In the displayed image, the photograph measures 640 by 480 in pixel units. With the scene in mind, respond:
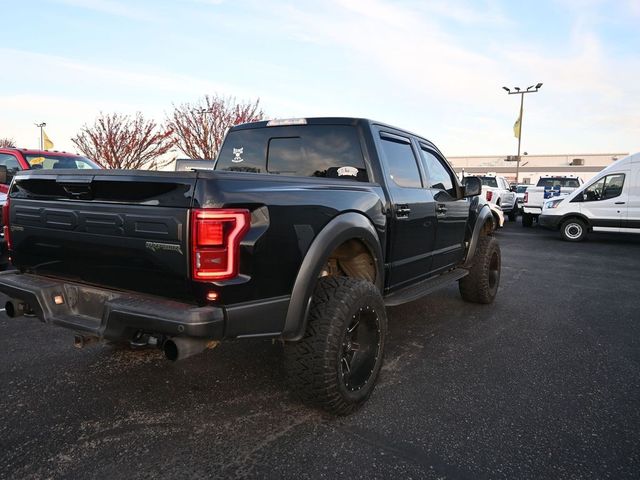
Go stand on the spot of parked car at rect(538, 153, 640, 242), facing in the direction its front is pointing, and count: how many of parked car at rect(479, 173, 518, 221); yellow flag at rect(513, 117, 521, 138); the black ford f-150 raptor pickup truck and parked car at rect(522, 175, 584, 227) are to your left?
1

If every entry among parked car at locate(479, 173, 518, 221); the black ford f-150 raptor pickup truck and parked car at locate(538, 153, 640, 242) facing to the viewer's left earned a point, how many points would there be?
1

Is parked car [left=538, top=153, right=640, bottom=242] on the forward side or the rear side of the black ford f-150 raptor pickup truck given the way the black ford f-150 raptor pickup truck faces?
on the forward side

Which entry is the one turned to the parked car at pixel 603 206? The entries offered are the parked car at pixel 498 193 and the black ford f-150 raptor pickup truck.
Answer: the black ford f-150 raptor pickup truck

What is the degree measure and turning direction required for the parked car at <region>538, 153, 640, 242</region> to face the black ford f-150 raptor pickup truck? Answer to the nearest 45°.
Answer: approximately 90° to its left

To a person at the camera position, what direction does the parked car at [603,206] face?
facing to the left of the viewer

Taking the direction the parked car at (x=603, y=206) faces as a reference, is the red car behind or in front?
in front

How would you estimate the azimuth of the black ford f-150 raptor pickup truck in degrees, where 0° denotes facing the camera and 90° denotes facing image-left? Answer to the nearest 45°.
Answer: approximately 225°

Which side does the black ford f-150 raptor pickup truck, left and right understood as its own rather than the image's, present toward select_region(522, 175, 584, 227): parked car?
front
